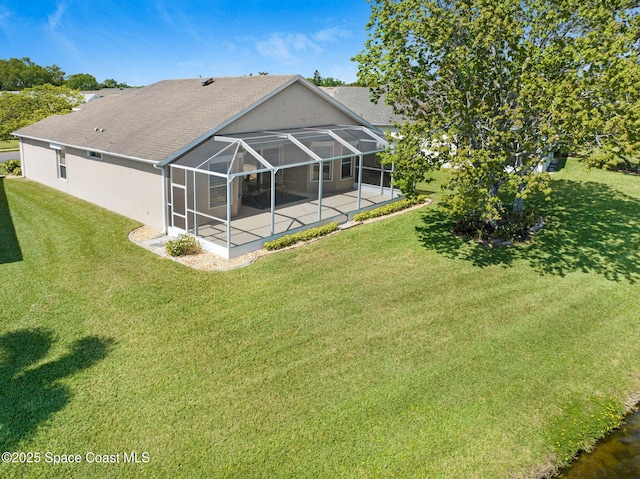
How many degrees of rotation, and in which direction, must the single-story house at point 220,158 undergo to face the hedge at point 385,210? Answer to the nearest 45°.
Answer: approximately 135° to its right

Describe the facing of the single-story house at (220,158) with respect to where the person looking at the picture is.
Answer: facing away from the viewer and to the left of the viewer

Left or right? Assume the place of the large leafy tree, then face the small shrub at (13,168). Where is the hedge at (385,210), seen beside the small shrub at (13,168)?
right

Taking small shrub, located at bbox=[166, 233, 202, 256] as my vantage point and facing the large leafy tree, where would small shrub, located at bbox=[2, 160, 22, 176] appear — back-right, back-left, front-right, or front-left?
back-left

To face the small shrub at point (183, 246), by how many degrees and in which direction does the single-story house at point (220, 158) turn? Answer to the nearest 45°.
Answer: approximately 135° to its left

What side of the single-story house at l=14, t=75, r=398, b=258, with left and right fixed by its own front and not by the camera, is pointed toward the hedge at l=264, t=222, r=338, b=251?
back
